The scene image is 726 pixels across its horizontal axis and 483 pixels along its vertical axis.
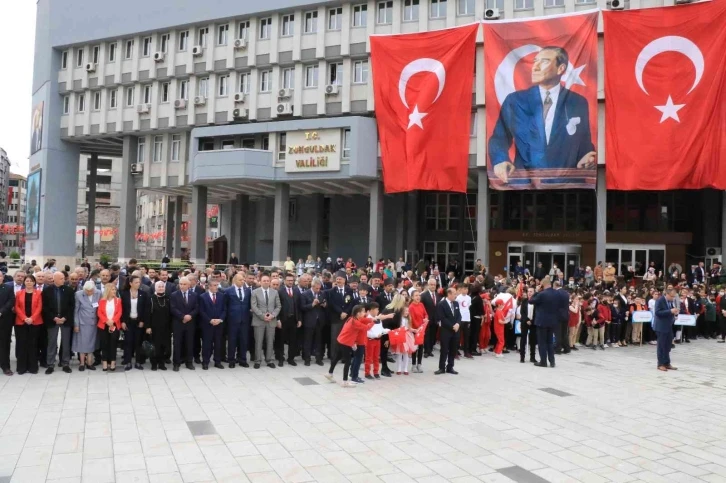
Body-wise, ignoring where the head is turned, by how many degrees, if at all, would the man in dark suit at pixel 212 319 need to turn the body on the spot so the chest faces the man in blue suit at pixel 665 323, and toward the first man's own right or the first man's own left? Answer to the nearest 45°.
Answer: approximately 90° to the first man's own left

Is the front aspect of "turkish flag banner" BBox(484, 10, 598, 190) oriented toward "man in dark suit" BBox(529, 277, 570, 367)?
yes

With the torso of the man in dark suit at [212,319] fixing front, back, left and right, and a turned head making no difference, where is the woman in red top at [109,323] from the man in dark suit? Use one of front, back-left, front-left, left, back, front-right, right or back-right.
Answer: right

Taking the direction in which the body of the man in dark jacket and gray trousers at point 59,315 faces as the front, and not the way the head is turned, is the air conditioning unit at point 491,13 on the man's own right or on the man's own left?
on the man's own left

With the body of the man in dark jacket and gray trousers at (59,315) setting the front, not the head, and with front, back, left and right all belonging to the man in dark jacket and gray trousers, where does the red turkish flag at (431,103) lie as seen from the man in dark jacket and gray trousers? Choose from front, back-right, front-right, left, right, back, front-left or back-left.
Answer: back-left

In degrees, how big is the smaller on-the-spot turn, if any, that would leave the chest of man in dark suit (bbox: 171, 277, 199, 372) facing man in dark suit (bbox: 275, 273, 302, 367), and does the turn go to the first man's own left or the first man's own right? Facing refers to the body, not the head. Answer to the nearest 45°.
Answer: approximately 90° to the first man's own left

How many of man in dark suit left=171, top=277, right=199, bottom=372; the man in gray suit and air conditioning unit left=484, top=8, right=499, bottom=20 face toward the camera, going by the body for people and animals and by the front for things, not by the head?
3

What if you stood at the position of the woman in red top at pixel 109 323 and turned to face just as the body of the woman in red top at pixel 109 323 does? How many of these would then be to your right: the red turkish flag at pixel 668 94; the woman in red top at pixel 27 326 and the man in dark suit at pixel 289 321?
1

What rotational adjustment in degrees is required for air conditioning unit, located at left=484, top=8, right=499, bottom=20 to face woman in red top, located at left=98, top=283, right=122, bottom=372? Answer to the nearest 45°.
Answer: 0° — it already faces them

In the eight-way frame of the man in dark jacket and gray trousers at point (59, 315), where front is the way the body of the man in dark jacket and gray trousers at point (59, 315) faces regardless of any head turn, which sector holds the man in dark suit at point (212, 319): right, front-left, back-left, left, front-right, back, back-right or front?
left
